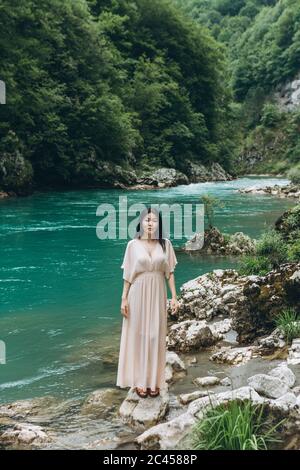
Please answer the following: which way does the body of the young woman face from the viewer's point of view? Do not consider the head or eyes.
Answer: toward the camera

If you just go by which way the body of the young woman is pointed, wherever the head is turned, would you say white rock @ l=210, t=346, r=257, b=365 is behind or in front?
behind

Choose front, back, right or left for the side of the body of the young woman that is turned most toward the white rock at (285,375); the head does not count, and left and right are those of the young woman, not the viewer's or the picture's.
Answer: left

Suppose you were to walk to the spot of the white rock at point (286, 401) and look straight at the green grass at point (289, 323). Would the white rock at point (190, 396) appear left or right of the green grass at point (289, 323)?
left

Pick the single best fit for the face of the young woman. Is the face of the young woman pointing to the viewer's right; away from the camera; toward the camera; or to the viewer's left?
toward the camera

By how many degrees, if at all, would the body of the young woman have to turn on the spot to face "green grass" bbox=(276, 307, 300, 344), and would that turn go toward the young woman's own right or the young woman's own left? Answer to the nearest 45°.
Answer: approximately 135° to the young woman's own left

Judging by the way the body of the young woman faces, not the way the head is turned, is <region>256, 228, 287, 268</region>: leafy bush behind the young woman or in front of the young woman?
behind

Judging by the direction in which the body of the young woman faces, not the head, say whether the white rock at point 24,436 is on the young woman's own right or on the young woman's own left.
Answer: on the young woman's own right

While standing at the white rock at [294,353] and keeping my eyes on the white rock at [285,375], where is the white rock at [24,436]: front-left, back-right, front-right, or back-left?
front-right

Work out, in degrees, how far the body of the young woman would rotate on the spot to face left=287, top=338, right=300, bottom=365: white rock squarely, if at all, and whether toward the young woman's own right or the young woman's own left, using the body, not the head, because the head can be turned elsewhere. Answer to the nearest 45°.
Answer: approximately 135° to the young woman's own left

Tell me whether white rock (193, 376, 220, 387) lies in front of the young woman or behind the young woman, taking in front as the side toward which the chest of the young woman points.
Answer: behind

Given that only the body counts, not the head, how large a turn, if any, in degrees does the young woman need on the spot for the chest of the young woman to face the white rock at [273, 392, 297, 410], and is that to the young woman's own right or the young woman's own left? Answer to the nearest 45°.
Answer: approximately 45° to the young woman's own left
